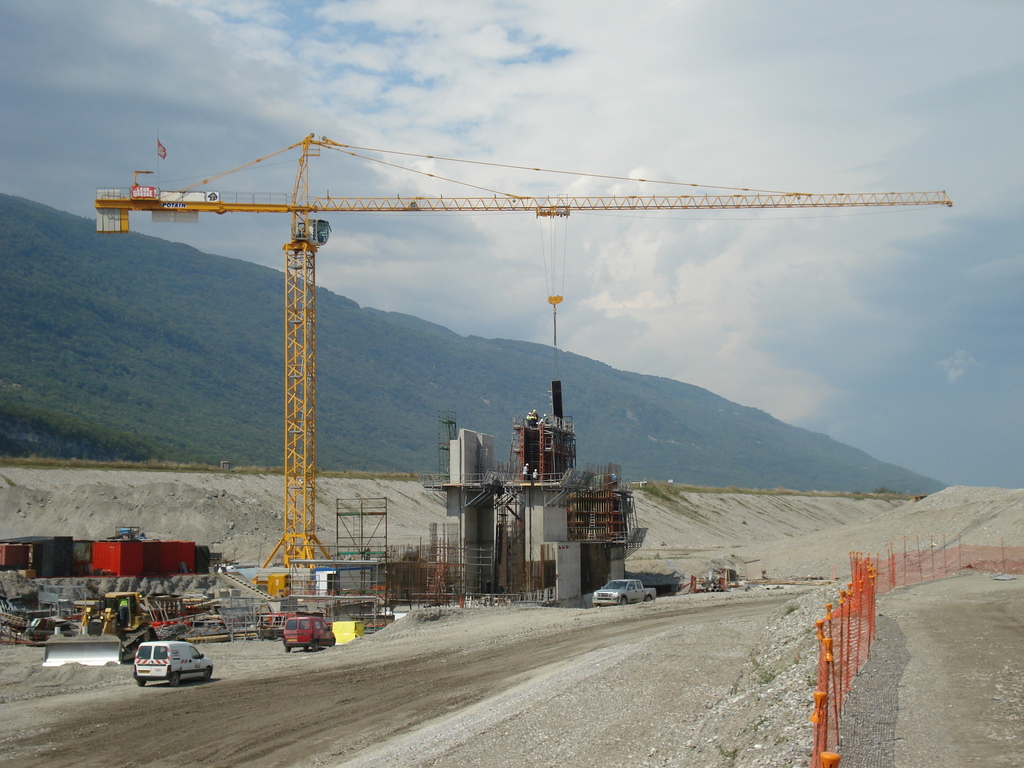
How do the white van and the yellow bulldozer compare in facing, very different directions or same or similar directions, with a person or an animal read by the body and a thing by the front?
very different directions

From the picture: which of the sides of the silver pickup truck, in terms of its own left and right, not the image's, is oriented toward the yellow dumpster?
front

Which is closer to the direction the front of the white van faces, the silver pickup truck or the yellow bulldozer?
the silver pickup truck

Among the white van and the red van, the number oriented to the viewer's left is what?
0

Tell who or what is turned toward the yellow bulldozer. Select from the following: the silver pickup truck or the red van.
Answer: the silver pickup truck

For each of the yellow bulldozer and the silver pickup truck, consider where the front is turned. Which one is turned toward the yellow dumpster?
the silver pickup truck

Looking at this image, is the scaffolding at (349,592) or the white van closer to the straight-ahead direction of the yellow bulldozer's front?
the white van

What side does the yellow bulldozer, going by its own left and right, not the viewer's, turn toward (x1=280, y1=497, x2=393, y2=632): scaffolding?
back

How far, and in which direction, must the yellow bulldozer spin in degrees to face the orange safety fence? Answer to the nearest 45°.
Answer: approximately 90° to its left

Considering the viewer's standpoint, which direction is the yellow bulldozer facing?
facing the viewer and to the left of the viewer

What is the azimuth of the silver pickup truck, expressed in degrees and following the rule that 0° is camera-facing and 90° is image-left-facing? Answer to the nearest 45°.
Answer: approximately 45°

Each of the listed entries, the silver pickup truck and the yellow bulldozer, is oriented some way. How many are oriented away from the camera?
0

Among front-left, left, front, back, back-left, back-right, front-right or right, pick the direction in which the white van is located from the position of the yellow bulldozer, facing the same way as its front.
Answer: front-left

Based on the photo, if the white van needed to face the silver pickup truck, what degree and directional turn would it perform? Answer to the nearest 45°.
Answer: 0° — it already faces it
